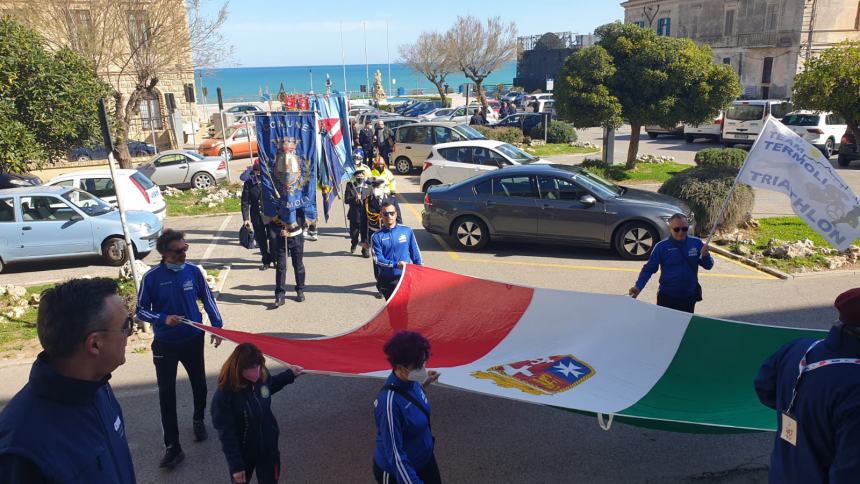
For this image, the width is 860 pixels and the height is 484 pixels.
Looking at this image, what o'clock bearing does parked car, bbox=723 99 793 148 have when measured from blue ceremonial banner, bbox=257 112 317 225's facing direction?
The parked car is roughly at 8 o'clock from the blue ceremonial banner.

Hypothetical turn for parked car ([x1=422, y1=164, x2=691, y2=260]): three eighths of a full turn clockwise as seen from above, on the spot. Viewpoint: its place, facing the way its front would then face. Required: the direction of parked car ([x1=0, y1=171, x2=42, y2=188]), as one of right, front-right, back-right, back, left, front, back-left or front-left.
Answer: front-right

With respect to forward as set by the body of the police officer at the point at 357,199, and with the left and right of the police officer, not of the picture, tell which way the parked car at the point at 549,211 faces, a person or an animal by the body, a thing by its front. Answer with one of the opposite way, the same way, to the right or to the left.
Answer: to the left

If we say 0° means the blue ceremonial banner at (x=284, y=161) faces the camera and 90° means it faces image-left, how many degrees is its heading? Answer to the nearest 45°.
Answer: approximately 0°

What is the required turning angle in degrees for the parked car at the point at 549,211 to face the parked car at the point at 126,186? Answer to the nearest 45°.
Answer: approximately 180°

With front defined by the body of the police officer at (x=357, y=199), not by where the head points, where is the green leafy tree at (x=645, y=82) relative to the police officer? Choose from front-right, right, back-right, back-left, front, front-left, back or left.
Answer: back-left

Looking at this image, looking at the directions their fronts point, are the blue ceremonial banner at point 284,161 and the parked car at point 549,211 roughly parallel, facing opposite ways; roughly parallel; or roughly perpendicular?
roughly perpendicular

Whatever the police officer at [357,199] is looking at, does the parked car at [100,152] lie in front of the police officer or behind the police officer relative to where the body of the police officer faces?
behind

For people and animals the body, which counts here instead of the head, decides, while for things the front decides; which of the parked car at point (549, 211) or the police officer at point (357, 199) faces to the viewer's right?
the parked car

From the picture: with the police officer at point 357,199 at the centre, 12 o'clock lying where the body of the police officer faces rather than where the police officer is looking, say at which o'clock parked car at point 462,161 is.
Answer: The parked car is roughly at 7 o'clock from the police officer.

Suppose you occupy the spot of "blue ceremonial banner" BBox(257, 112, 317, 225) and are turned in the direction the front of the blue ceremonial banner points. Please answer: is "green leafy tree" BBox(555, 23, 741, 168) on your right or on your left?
on your left

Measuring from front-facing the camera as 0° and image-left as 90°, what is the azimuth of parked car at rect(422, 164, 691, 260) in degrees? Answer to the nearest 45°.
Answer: approximately 270°

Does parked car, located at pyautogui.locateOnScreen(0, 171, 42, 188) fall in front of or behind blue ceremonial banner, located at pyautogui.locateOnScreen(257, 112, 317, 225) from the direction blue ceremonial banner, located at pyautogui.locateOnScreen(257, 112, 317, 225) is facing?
behind

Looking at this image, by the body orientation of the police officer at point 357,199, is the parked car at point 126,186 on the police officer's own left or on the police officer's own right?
on the police officer's own right

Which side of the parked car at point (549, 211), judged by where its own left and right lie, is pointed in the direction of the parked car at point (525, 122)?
left
